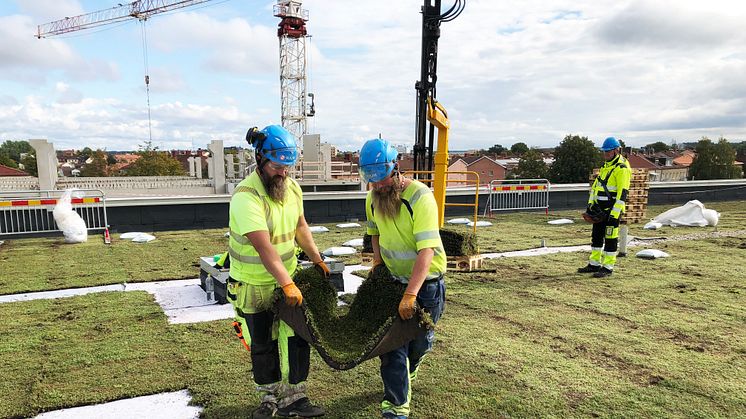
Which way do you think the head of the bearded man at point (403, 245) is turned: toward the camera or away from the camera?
toward the camera

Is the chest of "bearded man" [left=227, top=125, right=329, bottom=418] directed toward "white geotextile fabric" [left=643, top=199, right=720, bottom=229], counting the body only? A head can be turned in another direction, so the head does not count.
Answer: no

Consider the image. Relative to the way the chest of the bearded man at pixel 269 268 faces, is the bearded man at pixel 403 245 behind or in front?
in front

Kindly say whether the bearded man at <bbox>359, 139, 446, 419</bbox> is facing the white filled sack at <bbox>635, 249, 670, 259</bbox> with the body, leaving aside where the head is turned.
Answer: no

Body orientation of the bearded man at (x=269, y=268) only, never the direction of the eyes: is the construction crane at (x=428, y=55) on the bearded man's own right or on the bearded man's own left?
on the bearded man's own left

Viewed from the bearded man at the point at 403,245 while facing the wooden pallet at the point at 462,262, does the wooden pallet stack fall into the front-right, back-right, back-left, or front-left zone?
front-right

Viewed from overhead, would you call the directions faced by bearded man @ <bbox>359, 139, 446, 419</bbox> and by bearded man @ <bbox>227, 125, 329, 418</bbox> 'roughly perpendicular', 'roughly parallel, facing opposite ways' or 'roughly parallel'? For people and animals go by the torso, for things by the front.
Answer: roughly perpendicular

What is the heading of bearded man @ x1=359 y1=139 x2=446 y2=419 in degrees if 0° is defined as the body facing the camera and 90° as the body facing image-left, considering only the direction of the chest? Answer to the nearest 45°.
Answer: approximately 45°

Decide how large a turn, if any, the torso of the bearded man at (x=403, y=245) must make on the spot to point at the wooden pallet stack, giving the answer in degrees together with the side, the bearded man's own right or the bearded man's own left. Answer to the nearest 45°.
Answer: approximately 180°

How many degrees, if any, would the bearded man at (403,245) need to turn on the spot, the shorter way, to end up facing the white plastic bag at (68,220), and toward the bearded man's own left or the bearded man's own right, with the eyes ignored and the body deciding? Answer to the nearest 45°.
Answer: approximately 90° to the bearded man's own right

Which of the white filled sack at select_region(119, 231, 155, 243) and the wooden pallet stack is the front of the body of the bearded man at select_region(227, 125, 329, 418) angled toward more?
the wooden pallet stack

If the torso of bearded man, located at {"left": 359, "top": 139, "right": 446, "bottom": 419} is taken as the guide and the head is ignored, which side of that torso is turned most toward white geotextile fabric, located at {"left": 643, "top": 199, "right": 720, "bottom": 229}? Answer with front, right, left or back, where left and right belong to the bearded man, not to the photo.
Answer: back

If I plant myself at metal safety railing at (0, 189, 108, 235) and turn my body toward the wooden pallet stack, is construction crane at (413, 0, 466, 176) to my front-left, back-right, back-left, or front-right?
front-right

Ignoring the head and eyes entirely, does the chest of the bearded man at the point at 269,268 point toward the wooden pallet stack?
no

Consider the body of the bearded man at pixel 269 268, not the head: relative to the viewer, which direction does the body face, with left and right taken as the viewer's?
facing the viewer and to the right of the viewer

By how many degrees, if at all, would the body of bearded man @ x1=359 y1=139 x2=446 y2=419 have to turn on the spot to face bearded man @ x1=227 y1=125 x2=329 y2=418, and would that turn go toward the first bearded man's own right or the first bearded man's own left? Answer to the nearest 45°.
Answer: approximately 45° to the first bearded man's own right

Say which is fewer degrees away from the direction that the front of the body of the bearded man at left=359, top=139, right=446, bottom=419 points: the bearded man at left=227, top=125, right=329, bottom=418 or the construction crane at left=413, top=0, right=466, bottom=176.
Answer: the bearded man

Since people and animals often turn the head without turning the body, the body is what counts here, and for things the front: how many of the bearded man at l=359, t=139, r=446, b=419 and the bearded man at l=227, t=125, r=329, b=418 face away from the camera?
0
